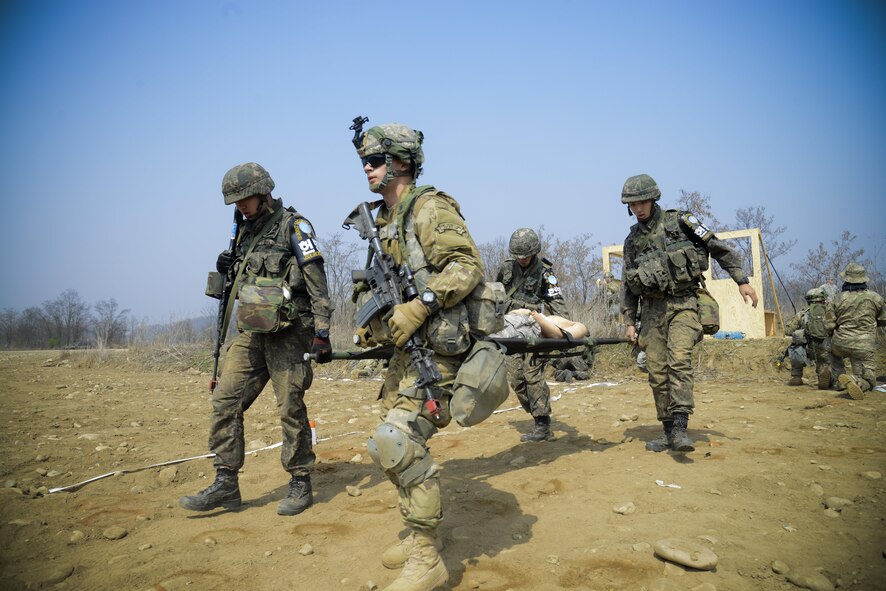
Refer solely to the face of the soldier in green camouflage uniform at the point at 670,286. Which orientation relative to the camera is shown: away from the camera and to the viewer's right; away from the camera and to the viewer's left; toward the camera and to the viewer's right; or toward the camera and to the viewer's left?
toward the camera and to the viewer's left

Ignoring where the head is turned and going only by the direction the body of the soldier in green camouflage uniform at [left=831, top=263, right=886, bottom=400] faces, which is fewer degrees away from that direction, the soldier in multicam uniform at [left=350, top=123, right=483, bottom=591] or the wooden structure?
the wooden structure

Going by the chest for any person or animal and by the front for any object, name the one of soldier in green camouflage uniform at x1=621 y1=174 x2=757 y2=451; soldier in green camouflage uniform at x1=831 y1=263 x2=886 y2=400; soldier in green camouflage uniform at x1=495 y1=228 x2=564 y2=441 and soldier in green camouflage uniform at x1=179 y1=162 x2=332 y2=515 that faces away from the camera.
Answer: soldier in green camouflage uniform at x1=831 y1=263 x2=886 y2=400

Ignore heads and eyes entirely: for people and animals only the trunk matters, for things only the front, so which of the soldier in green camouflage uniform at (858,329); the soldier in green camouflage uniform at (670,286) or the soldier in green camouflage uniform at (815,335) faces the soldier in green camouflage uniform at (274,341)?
the soldier in green camouflage uniform at (670,286)

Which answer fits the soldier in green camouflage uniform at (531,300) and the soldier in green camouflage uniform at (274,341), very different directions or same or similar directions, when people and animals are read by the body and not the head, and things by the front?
same or similar directions

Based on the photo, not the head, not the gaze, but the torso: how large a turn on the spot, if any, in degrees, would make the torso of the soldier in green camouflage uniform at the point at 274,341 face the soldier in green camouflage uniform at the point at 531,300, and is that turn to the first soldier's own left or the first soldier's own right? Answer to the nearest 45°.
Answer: approximately 180°

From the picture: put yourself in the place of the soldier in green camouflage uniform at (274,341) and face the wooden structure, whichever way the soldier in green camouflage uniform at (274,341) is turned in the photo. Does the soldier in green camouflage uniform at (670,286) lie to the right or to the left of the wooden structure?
right

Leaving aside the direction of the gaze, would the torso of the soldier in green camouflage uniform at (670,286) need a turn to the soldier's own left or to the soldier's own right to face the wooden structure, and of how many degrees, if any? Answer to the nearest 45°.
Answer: approximately 135° to the soldier's own right

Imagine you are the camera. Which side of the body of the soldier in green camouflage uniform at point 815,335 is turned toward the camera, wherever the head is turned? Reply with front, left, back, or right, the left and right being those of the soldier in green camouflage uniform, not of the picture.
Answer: back

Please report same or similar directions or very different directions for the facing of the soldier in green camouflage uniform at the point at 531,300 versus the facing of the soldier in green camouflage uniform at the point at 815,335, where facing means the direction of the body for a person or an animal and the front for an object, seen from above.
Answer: very different directions

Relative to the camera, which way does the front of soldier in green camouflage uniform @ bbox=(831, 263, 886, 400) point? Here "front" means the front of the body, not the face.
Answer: away from the camera

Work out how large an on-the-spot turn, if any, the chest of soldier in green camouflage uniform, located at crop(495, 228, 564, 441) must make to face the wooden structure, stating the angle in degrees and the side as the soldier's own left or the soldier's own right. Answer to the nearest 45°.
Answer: approximately 180°

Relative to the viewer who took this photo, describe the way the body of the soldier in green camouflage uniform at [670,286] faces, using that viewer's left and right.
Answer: facing the viewer and to the left of the viewer

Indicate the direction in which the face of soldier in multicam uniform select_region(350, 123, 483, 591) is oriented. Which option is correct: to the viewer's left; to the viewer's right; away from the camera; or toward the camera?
to the viewer's left

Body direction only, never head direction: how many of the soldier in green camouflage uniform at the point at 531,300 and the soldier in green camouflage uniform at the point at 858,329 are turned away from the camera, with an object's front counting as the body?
1

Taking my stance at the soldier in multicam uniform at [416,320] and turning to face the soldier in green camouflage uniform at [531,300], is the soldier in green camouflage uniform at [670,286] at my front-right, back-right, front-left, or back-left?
front-right
